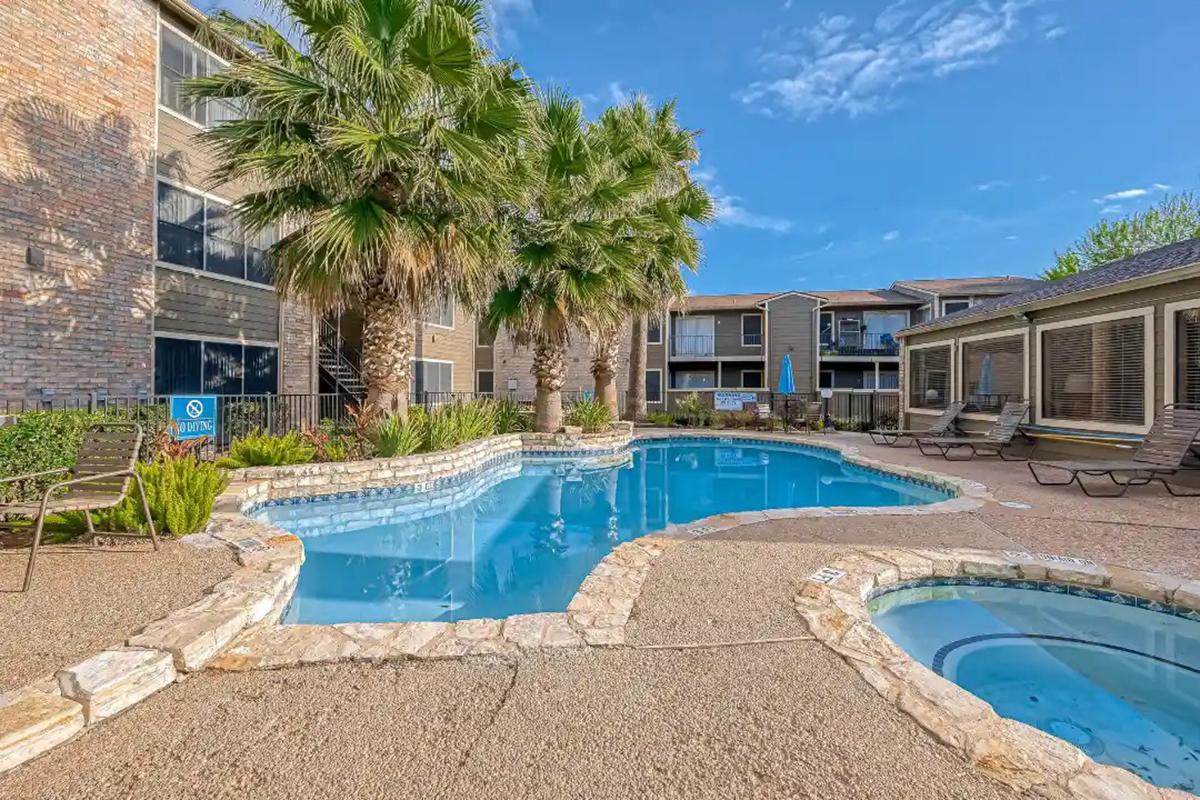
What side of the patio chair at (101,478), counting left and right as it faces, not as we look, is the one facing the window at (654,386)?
back

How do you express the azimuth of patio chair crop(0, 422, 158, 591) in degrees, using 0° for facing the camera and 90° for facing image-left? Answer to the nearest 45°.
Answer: approximately 45°

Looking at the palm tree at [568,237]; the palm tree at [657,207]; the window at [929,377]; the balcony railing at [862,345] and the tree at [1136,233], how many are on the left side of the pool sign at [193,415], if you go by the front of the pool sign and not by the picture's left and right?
5

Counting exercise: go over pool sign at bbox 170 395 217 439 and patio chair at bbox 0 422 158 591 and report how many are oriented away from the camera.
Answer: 0

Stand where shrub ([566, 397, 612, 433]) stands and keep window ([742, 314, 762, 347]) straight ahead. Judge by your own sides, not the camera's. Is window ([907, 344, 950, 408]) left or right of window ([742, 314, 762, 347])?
right

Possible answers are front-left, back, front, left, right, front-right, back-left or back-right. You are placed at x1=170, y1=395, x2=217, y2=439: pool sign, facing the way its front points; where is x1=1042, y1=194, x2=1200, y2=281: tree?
left

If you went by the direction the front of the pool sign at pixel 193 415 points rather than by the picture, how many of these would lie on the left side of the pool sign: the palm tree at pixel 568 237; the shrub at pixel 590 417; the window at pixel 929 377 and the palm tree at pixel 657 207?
4

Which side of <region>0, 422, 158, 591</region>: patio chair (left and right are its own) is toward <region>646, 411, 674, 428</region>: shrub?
back

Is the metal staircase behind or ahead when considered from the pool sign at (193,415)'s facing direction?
behind

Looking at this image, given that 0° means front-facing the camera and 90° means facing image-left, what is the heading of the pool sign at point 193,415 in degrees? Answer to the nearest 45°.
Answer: approximately 0°
